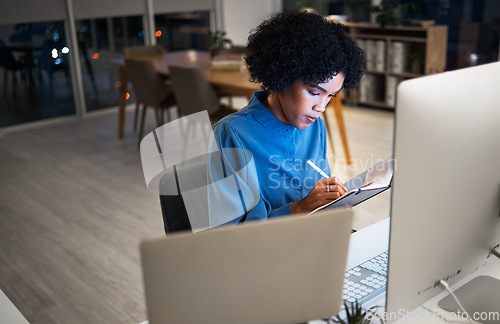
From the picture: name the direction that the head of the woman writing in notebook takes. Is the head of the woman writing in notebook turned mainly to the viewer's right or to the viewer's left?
to the viewer's right

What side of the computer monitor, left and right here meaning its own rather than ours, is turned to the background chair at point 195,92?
front

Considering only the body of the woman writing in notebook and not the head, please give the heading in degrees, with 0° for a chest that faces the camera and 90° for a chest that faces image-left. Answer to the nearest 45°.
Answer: approximately 315°

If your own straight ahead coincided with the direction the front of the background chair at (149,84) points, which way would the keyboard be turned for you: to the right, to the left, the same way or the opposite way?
to the left

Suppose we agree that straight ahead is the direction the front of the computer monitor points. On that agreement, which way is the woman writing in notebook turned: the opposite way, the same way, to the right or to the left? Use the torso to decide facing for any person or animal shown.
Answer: the opposite way

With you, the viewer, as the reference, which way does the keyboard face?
facing away from the viewer and to the left of the viewer

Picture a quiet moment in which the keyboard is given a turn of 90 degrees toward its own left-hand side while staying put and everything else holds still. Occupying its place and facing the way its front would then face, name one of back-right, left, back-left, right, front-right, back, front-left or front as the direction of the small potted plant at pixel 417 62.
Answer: back-right

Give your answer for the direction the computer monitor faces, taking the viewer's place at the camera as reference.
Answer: facing away from the viewer and to the left of the viewer

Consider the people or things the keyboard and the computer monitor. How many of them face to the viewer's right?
0

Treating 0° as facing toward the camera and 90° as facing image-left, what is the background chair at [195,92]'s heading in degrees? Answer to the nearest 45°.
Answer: approximately 225°

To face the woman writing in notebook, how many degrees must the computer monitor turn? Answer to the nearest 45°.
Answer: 0° — it already faces them

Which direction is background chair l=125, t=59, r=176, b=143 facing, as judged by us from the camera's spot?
facing away from the viewer and to the right of the viewer

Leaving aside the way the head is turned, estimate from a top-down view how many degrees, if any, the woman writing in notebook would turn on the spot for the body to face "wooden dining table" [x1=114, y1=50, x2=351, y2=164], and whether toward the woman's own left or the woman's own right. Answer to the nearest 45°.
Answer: approximately 135° to the woman's own left

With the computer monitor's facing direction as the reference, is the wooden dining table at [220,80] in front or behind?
in front
